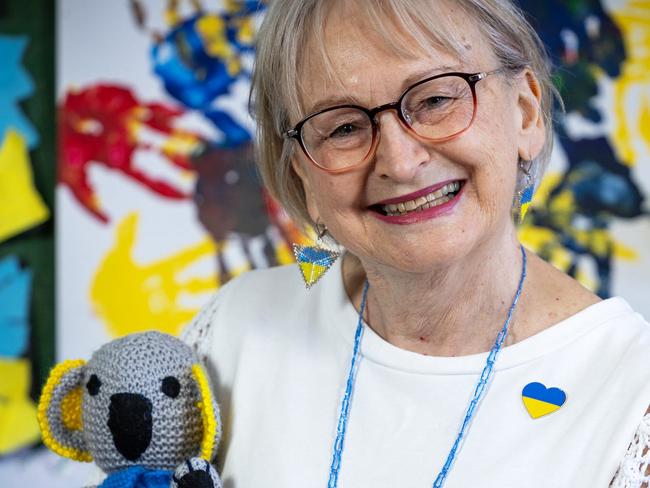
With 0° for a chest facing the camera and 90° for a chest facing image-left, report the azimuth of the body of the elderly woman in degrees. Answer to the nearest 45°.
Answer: approximately 0°
